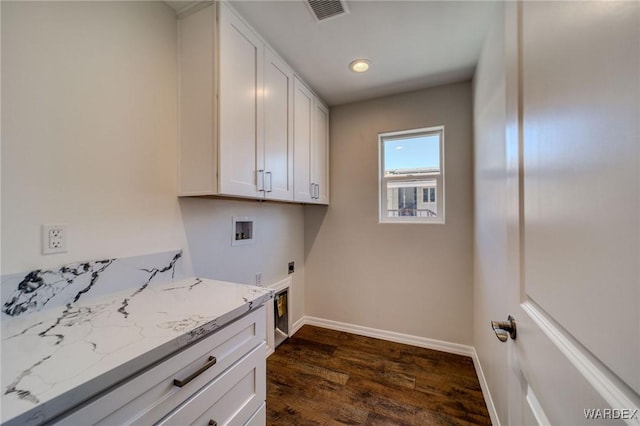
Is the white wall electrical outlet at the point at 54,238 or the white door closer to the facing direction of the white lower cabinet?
the white door

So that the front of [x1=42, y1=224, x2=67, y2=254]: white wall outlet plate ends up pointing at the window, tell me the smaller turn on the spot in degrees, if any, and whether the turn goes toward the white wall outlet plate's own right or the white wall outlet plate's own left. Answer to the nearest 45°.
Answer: approximately 90° to the white wall outlet plate's own left

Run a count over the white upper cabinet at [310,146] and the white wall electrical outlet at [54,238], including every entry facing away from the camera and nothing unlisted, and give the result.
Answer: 0

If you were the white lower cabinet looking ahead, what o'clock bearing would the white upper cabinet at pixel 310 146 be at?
The white upper cabinet is roughly at 9 o'clock from the white lower cabinet.

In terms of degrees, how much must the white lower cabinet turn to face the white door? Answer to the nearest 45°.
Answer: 0° — it already faces it

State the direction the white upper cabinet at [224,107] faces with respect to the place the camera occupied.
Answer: facing the viewer and to the right of the viewer

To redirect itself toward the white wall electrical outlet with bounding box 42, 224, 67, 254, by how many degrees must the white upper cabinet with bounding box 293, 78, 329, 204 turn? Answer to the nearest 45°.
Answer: approximately 90° to its right
